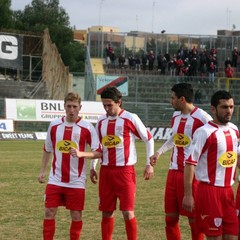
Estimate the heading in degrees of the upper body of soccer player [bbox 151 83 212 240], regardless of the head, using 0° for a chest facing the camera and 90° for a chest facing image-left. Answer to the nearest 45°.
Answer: approximately 45°

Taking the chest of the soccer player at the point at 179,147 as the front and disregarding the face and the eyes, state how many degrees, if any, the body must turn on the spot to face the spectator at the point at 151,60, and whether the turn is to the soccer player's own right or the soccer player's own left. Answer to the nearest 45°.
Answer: approximately 135° to the soccer player's own right

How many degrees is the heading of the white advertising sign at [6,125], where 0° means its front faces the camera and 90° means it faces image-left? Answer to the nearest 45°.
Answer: approximately 0°

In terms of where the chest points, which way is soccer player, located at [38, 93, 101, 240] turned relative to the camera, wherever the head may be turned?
toward the camera

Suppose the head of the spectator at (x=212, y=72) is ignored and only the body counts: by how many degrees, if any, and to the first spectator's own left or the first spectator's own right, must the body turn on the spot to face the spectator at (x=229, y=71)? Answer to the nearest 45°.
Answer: approximately 135° to the first spectator's own left

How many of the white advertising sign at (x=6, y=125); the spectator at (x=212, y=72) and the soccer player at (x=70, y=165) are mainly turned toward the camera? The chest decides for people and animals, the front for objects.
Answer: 3

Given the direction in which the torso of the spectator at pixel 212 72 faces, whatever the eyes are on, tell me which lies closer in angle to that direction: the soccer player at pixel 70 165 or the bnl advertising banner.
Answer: the soccer player

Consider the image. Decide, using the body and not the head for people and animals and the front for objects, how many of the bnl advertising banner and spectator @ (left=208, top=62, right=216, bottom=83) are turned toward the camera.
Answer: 2

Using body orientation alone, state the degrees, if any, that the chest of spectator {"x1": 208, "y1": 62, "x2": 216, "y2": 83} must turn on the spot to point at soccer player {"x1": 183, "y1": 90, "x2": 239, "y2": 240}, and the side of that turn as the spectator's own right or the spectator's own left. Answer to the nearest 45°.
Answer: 0° — they already face them

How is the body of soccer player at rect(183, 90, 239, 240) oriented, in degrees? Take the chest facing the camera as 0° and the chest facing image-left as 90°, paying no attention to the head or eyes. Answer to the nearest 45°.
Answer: approximately 315°

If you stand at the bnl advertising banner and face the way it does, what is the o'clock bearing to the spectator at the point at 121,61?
The spectator is roughly at 7 o'clock from the bnl advertising banner.

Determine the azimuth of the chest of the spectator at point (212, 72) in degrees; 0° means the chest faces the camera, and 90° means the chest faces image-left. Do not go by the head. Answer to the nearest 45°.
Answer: approximately 0°

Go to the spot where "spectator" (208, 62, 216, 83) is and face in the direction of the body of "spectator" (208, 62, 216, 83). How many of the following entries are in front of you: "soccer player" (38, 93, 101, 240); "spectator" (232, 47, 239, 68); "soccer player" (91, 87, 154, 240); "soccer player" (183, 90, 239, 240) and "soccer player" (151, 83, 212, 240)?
4

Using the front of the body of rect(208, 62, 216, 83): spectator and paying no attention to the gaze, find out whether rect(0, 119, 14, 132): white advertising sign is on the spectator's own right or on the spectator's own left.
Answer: on the spectator's own right

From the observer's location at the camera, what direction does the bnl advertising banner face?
facing the viewer
